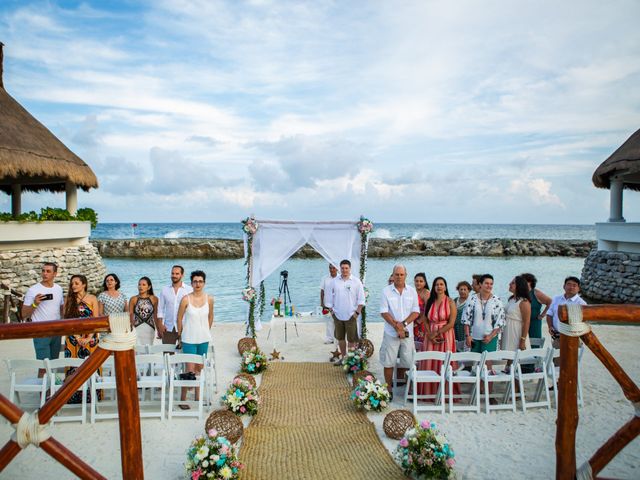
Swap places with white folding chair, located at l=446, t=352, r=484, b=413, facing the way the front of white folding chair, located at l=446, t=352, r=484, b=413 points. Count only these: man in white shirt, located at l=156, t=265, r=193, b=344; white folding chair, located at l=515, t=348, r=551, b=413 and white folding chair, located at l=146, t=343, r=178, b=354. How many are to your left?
2

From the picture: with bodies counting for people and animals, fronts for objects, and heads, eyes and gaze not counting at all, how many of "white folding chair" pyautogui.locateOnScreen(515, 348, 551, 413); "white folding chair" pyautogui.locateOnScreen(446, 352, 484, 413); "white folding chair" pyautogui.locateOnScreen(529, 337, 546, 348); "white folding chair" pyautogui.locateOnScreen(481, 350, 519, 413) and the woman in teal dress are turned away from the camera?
4

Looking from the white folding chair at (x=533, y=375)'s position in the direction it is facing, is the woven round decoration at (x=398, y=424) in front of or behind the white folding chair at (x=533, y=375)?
behind

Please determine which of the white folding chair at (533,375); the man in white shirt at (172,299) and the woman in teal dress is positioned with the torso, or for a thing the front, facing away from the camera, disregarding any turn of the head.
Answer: the white folding chair

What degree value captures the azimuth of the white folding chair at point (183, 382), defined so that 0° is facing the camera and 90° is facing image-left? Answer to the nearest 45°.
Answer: approximately 180°

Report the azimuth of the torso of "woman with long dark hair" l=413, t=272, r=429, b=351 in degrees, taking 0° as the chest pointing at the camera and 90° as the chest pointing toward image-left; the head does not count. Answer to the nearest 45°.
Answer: approximately 45°

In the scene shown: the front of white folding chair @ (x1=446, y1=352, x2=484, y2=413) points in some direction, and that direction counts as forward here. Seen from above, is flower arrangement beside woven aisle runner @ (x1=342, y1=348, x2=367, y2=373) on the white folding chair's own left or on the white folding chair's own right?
on the white folding chair's own left

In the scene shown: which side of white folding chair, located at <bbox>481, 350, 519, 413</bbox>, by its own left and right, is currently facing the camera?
back

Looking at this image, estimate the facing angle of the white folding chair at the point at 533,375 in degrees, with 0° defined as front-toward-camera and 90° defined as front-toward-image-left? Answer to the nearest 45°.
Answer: approximately 180°
